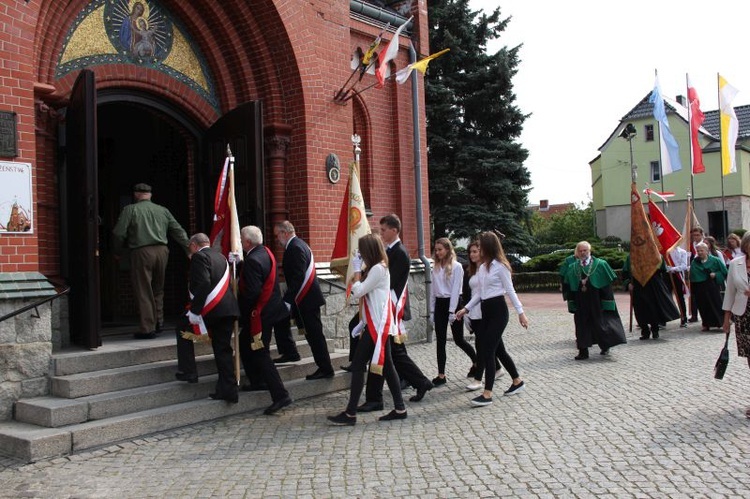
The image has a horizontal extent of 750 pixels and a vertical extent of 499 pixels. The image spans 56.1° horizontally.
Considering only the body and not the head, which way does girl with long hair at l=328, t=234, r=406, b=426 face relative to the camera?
to the viewer's left

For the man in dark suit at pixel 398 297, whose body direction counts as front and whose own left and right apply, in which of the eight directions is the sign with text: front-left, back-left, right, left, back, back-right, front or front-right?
front

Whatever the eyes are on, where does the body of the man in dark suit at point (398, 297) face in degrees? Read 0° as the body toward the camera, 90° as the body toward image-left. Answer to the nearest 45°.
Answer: approximately 90°

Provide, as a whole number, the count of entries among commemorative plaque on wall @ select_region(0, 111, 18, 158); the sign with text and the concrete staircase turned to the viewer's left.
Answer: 0

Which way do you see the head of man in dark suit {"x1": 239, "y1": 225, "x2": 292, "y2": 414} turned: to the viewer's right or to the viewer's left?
to the viewer's left

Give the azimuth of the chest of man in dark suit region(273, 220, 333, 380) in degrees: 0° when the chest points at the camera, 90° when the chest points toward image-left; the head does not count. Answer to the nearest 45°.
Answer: approximately 90°

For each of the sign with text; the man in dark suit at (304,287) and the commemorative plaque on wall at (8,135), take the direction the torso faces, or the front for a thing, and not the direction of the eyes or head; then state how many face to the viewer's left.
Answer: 1

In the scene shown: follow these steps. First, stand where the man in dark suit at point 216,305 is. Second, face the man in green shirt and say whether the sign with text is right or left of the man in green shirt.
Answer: left

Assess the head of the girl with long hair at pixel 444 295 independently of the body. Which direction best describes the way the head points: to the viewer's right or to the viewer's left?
to the viewer's left

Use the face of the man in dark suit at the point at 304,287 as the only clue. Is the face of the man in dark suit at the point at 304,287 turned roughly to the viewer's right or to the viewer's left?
to the viewer's left

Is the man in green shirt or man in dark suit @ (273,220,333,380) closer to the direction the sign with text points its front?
the man in dark suit

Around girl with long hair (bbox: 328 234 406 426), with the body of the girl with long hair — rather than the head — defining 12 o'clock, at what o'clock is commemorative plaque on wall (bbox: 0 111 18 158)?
The commemorative plaque on wall is roughly at 12 o'clock from the girl with long hair.

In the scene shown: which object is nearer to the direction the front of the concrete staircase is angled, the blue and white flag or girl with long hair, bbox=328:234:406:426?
the girl with long hair

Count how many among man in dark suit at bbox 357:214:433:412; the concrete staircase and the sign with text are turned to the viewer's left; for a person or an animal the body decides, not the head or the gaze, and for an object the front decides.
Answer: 1
